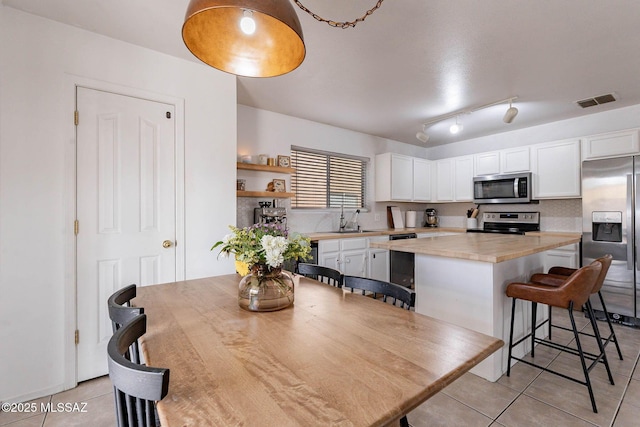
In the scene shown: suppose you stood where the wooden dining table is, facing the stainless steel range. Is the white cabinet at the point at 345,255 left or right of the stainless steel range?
left

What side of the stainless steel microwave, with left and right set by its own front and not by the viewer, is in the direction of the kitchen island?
front

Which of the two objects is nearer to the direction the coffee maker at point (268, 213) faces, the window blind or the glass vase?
the glass vase

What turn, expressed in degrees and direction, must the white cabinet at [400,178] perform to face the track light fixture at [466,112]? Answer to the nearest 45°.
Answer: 0° — it already faces it

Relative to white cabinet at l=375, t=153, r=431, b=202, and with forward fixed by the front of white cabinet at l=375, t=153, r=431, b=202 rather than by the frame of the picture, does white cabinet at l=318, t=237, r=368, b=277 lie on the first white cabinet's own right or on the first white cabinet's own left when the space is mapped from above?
on the first white cabinet's own right

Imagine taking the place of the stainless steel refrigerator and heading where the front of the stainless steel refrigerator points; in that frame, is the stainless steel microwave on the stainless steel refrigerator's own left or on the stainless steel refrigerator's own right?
on the stainless steel refrigerator's own right

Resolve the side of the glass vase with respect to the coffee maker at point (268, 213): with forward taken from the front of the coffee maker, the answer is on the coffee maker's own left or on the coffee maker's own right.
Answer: on the coffee maker's own right

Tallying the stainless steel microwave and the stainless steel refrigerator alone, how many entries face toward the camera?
2
